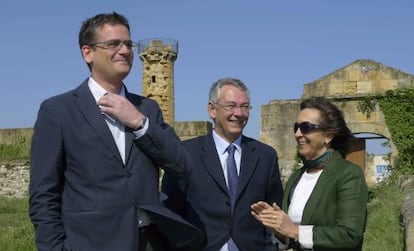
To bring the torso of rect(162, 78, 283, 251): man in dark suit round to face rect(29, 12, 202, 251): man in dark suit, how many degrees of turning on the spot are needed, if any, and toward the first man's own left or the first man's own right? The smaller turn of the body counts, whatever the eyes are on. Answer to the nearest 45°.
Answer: approximately 45° to the first man's own right

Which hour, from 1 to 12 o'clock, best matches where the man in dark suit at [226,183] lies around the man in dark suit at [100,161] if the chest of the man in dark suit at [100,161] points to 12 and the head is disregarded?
the man in dark suit at [226,183] is roughly at 9 o'clock from the man in dark suit at [100,161].

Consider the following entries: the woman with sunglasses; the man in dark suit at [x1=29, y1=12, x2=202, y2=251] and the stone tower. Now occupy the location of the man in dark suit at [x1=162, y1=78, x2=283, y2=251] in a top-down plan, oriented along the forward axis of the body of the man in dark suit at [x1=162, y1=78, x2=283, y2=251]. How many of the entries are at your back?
1

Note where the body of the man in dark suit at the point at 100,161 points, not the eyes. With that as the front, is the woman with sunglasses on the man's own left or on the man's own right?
on the man's own left

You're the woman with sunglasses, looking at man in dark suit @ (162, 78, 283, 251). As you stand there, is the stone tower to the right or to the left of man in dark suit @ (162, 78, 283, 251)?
right

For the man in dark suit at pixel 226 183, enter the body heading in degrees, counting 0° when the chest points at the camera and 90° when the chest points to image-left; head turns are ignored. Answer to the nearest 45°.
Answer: approximately 0°

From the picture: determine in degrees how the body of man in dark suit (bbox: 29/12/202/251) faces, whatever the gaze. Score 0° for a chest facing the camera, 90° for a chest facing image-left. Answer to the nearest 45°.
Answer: approximately 315°

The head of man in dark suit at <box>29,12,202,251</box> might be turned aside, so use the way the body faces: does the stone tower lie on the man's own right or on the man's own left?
on the man's own left

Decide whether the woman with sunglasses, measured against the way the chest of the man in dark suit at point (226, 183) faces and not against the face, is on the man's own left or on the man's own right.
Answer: on the man's own left

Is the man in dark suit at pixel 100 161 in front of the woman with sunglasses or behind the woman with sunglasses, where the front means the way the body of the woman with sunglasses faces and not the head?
in front

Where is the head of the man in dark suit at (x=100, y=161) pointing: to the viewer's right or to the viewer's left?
to the viewer's right

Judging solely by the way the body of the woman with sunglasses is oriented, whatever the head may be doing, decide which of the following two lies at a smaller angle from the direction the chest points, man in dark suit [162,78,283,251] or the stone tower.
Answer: the man in dark suit

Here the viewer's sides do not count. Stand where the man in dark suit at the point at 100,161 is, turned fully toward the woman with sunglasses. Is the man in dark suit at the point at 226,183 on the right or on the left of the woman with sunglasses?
left
